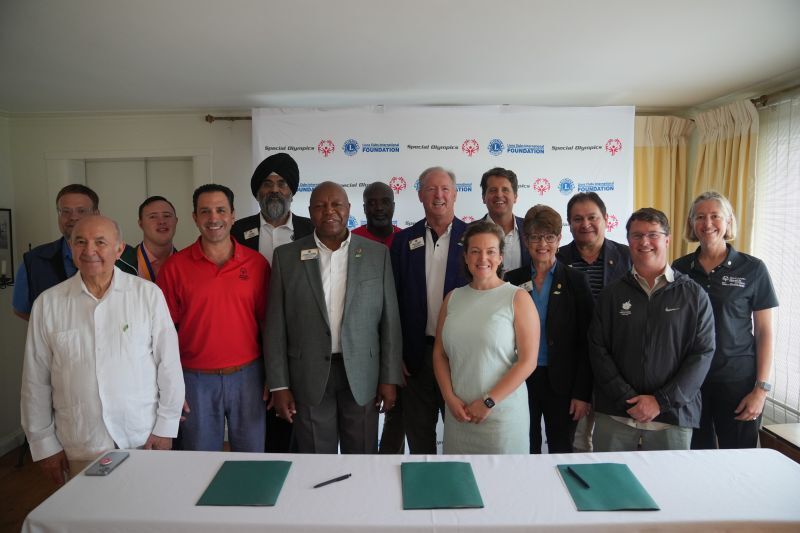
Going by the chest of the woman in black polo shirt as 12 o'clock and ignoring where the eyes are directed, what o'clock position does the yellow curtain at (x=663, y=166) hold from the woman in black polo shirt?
The yellow curtain is roughly at 4 o'clock from the woman in black polo shirt.

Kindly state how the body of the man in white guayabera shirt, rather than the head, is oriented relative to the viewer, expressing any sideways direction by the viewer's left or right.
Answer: facing the viewer

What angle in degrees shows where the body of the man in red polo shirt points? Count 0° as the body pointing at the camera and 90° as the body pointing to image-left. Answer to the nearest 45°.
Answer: approximately 0°

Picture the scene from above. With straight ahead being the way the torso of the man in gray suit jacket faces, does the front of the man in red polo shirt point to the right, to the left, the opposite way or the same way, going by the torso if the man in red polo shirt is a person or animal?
the same way

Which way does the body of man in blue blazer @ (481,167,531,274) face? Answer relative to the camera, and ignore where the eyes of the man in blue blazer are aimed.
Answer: toward the camera

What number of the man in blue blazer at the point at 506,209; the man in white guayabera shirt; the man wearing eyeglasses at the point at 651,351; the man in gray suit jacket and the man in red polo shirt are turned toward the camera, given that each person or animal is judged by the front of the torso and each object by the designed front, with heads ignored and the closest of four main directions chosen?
5

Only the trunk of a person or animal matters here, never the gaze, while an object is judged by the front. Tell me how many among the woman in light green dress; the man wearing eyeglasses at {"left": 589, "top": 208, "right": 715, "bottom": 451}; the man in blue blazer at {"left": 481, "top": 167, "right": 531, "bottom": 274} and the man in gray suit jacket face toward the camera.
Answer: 4

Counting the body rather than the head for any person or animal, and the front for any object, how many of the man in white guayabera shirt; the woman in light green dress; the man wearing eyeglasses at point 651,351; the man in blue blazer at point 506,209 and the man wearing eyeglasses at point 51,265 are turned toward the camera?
5

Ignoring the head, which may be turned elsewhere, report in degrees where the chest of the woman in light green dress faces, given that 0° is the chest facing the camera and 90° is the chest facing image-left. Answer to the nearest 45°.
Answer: approximately 0°

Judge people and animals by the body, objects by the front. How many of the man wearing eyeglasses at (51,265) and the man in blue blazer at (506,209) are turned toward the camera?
2

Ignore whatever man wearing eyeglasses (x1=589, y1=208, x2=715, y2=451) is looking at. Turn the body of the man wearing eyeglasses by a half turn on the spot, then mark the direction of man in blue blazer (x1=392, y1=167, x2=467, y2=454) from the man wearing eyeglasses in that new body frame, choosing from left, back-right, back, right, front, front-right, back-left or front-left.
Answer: left

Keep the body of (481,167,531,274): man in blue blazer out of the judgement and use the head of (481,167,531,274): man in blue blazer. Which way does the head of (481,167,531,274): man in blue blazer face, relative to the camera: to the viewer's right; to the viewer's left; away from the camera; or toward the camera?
toward the camera

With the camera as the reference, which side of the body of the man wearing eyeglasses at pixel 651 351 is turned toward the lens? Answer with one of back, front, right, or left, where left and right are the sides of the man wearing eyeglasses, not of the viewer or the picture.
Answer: front

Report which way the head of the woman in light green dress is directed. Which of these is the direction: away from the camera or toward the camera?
toward the camera

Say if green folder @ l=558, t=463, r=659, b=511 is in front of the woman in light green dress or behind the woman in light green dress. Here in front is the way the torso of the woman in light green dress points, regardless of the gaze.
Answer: in front

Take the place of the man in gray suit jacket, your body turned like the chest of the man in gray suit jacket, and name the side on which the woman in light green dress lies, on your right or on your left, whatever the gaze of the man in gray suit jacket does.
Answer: on your left
